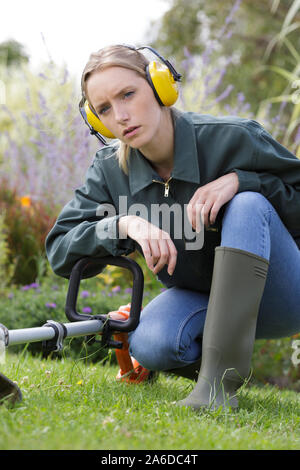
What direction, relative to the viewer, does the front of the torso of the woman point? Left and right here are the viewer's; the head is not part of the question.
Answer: facing the viewer and to the left of the viewer

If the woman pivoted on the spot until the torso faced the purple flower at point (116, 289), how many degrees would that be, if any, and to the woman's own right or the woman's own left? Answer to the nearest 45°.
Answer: approximately 135° to the woman's own right
